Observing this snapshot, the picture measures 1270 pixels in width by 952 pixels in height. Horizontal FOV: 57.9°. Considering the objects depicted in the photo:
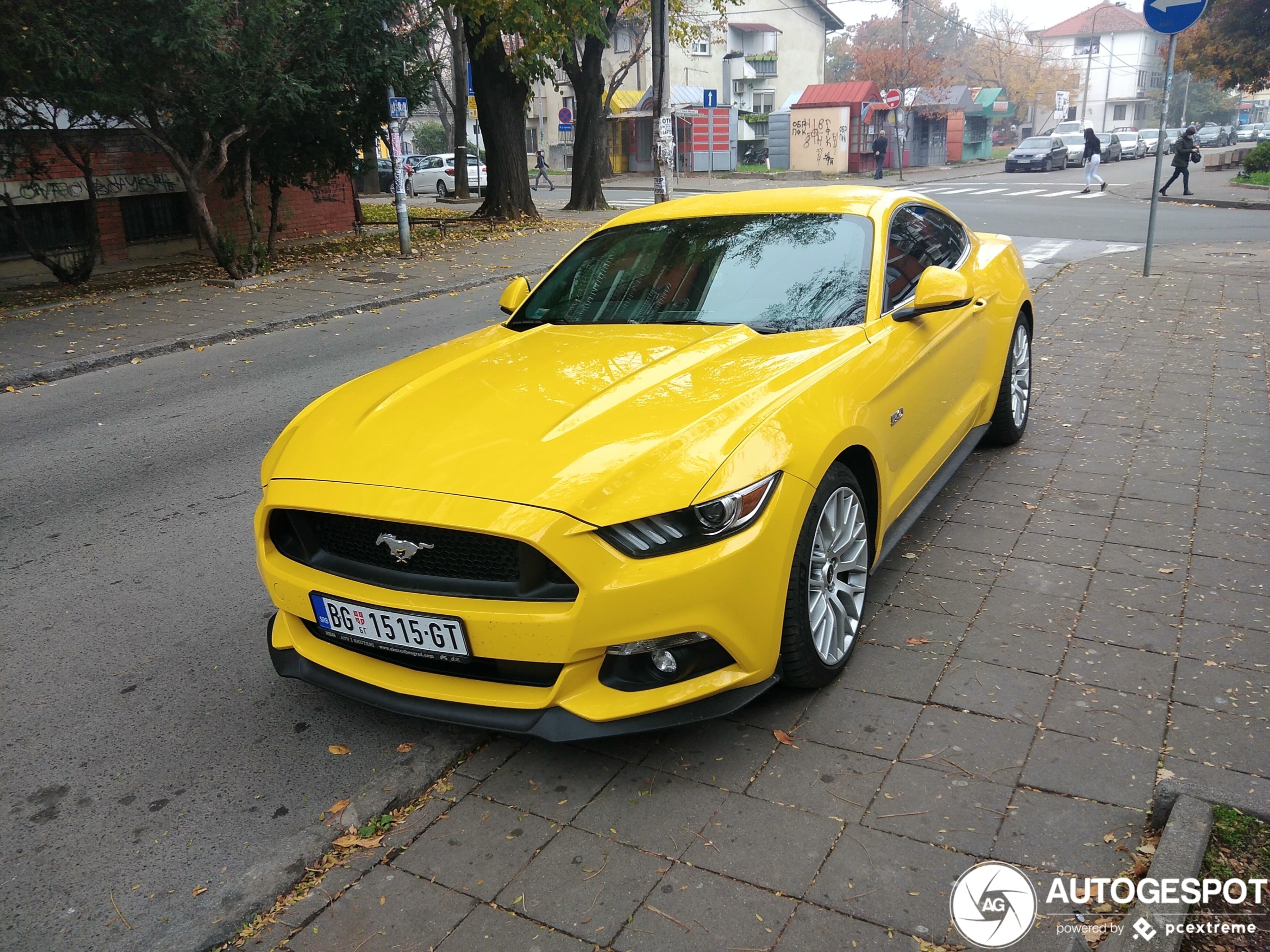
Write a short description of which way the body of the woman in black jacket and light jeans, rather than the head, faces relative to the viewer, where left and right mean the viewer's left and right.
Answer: facing to the left of the viewer

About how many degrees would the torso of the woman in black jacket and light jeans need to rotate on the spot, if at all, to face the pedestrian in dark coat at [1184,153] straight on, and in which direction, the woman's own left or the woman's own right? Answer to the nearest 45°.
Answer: approximately 135° to the woman's own left

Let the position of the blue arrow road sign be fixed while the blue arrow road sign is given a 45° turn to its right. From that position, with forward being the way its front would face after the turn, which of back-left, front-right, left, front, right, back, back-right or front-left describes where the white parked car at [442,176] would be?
right

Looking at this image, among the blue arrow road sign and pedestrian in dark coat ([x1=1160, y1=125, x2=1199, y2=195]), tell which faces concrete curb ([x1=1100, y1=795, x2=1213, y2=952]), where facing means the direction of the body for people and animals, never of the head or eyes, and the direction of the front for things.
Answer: the blue arrow road sign

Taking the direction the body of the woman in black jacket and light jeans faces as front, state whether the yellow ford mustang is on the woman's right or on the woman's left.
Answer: on the woman's left
